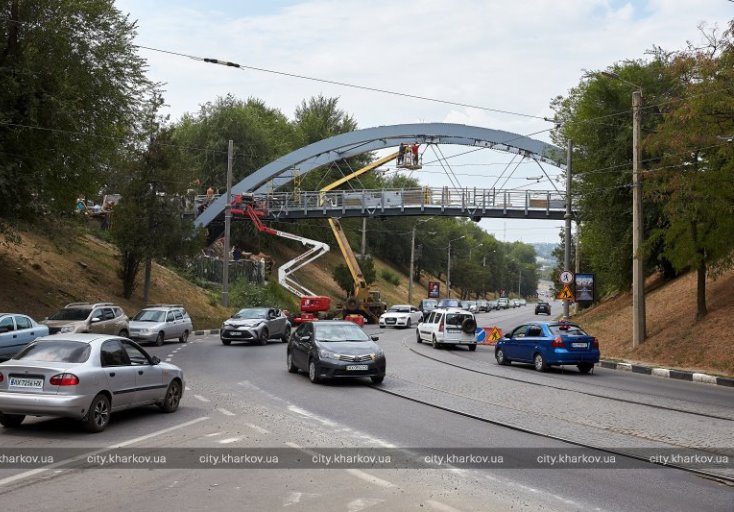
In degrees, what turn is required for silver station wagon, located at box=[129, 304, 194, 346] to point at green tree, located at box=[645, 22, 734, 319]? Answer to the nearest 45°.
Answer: approximately 90° to its left

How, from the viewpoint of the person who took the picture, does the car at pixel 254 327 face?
facing the viewer and to the left of the viewer

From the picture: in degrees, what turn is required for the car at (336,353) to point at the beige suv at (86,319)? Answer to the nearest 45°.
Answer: approximately 180°

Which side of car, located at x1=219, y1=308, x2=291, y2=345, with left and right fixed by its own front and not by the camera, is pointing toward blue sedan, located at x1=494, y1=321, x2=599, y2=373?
left

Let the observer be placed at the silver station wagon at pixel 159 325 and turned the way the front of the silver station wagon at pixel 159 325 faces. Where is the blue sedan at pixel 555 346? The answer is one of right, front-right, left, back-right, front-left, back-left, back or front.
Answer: left

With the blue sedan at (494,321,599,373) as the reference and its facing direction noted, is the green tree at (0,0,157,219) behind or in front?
in front

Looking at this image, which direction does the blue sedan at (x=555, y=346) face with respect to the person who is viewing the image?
facing away from the viewer and to the left of the viewer

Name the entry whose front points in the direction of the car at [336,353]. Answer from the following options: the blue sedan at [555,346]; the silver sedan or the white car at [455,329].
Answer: the silver sedan

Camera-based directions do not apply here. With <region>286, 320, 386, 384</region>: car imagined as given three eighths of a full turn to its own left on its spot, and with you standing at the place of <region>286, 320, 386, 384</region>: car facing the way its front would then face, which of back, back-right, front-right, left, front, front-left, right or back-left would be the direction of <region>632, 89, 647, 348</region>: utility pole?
front-right

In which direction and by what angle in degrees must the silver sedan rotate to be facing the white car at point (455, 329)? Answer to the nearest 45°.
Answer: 0° — it already faces it

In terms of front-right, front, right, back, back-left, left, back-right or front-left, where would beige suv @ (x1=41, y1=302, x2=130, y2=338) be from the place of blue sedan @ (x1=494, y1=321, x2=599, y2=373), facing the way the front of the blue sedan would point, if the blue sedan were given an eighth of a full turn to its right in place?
left

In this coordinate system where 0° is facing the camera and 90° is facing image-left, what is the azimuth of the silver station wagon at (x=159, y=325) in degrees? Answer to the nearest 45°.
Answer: approximately 45°

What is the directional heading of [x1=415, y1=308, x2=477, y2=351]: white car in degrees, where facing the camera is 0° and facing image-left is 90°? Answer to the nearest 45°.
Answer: approximately 135°

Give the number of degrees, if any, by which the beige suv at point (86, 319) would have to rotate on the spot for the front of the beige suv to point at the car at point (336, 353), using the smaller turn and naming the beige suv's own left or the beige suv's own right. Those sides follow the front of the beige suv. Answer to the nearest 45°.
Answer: approximately 90° to the beige suv's own left

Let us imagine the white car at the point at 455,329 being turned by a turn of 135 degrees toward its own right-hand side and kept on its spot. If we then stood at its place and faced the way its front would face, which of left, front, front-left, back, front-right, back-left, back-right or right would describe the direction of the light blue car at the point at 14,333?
back-right

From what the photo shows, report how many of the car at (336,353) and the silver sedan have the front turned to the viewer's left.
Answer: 0
